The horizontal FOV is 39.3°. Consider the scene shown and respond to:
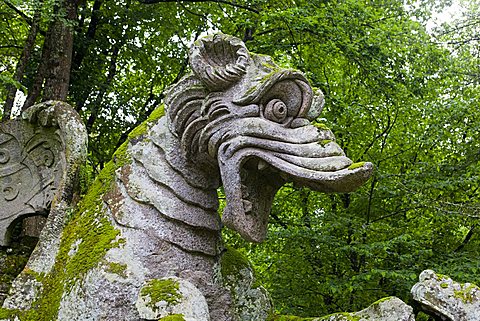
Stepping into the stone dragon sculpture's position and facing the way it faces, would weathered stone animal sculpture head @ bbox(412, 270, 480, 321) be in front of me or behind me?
in front

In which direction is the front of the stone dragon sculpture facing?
to the viewer's right
